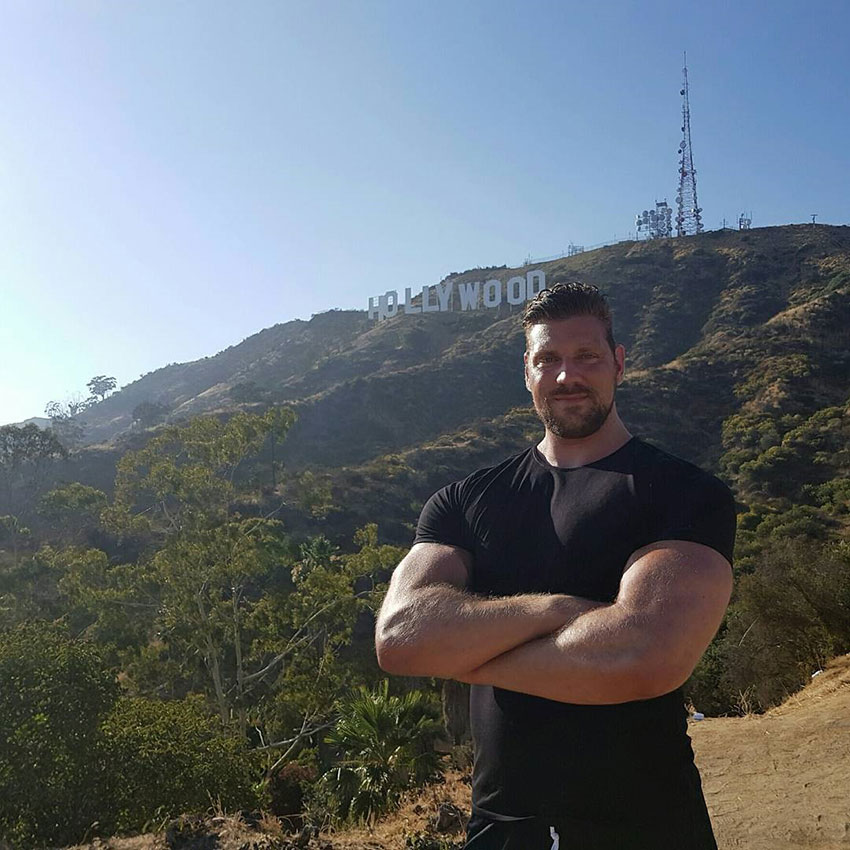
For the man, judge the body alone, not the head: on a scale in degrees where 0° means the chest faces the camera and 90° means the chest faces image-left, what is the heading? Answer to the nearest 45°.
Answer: approximately 0°

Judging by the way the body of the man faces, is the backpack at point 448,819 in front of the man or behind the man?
behind

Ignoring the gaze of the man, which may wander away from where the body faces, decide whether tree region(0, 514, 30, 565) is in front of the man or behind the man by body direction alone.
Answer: behind

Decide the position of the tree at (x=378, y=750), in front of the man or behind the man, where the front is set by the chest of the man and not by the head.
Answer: behind

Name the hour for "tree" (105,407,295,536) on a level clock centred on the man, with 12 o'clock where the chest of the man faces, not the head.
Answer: The tree is roughly at 5 o'clock from the man.
